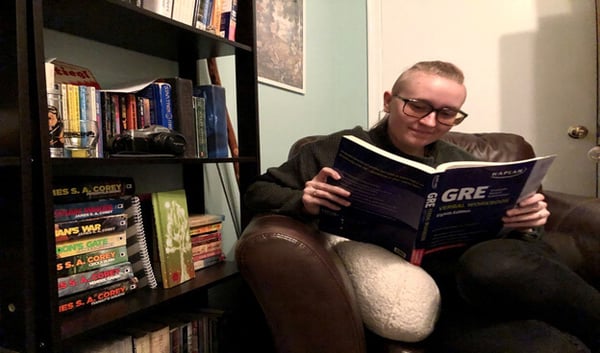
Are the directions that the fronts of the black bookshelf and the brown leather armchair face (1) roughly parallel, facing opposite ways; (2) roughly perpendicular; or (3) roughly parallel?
roughly perpendicular

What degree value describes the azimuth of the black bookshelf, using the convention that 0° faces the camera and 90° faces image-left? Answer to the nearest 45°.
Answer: approximately 315°

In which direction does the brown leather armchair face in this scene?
toward the camera

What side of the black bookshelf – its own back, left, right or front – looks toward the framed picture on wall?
left

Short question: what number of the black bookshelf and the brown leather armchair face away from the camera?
0
